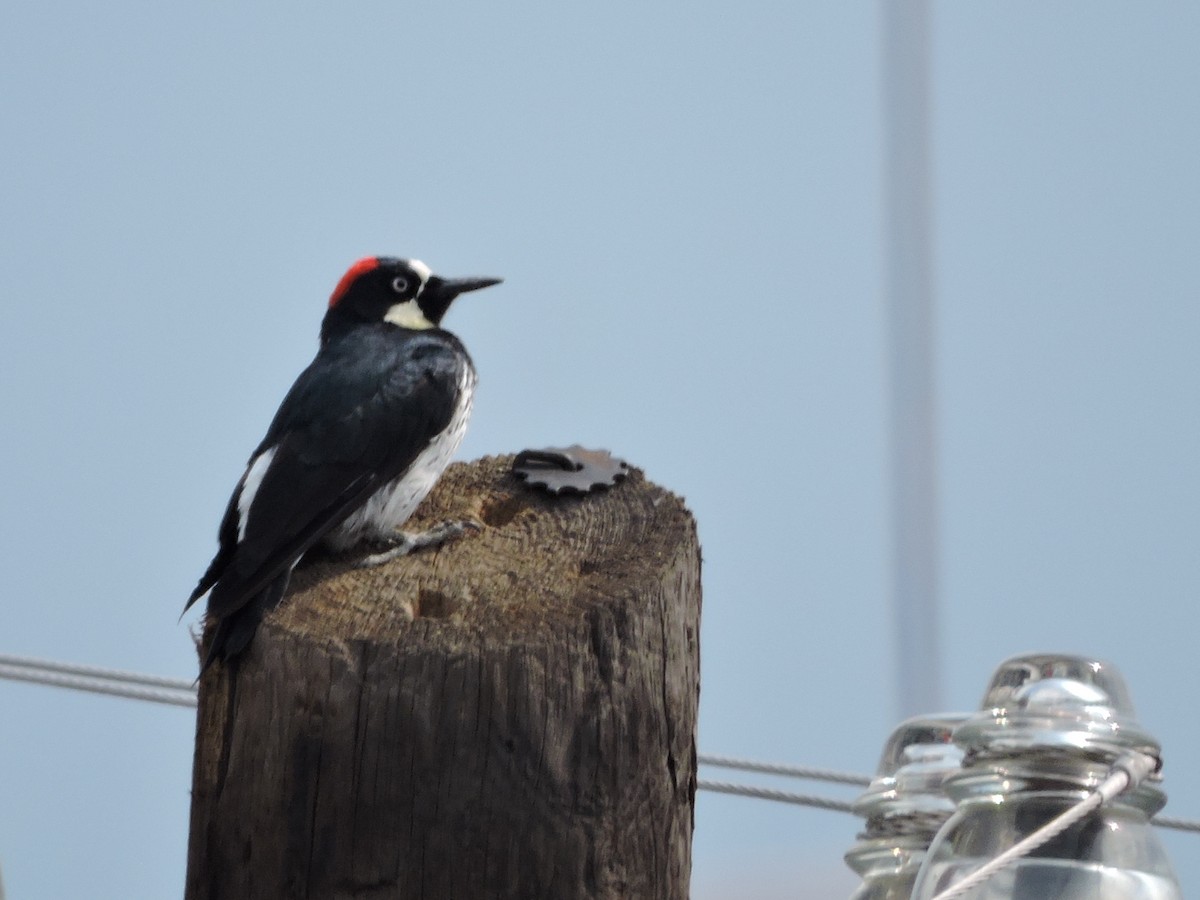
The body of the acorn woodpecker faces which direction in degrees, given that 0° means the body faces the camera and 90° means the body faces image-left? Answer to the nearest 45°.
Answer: approximately 270°
